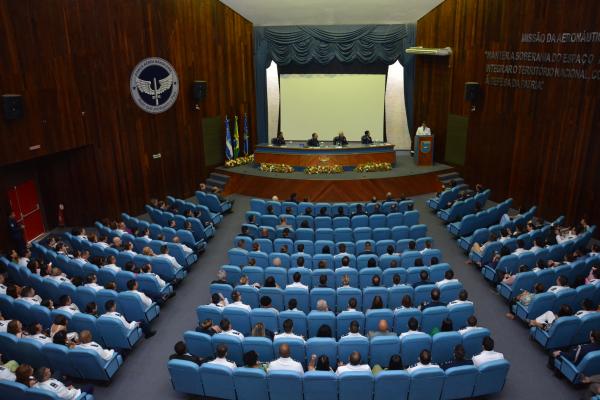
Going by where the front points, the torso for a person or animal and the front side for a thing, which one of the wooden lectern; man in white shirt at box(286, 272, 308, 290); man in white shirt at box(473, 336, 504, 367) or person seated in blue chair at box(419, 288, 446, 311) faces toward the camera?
the wooden lectern

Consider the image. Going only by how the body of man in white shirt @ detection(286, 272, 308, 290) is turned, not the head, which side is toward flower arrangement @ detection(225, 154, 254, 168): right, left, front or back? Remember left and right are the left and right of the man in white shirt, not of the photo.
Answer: front

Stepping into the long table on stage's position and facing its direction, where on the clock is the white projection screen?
The white projection screen is roughly at 6 o'clock from the long table on stage.

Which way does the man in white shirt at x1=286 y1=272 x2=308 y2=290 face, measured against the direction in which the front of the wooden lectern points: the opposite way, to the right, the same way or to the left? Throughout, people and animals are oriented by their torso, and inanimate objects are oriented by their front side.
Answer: the opposite way

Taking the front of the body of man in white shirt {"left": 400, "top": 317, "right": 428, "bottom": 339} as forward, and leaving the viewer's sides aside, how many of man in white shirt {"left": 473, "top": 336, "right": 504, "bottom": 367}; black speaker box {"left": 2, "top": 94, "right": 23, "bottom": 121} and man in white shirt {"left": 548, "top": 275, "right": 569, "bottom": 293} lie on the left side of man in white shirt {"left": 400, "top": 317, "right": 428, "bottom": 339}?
1

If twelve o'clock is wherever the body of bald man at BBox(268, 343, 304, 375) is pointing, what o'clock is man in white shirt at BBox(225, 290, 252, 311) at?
The man in white shirt is roughly at 11 o'clock from the bald man.

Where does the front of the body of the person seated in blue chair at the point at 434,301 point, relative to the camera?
away from the camera

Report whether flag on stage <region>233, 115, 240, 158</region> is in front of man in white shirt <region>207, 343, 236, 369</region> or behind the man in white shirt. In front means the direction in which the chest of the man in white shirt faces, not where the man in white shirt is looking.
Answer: in front

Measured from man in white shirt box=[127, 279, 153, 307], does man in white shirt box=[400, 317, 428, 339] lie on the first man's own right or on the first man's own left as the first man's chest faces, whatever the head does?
on the first man's own right

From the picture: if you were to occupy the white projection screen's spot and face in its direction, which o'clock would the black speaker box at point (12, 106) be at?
The black speaker box is roughly at 1 o'clock from the white projection screen.

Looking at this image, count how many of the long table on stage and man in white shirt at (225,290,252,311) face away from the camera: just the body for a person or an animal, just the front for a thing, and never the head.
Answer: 1

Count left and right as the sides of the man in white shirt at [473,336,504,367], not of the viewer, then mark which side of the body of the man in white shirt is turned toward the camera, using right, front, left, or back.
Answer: back

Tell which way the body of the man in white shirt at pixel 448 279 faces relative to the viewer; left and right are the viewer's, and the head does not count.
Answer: facing away from the viewer

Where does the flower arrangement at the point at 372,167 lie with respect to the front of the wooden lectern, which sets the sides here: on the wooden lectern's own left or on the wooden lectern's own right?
on the wooden lectern's own right

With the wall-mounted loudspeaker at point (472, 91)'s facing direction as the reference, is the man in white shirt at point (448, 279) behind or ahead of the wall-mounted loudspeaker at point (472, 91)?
ahead

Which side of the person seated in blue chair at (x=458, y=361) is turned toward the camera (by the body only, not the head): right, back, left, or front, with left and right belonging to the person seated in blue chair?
back
